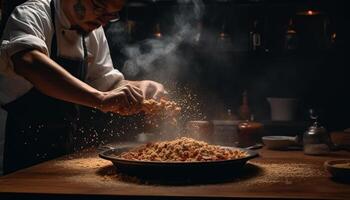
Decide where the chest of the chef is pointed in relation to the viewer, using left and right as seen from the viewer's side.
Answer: facing the viewer and to the right of the viewer

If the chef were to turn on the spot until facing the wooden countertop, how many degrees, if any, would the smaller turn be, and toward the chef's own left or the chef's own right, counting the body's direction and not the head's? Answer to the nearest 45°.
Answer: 0° — they already face it

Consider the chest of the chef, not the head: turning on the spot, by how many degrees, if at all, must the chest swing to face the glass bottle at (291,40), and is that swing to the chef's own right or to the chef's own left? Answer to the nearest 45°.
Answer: approximately 90° to the chef's own left

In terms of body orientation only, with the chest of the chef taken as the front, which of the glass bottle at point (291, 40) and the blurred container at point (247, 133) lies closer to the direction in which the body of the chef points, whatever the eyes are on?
the blurred container

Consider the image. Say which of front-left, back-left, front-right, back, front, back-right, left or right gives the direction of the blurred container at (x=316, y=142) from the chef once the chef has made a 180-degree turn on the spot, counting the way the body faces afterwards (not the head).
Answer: back-right

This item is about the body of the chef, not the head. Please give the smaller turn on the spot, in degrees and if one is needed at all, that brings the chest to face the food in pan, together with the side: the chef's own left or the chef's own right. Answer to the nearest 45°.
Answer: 0° — they already face it

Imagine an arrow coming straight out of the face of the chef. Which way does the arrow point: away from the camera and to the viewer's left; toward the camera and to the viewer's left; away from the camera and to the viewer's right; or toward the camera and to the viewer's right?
toward the camera and to the viewer's right

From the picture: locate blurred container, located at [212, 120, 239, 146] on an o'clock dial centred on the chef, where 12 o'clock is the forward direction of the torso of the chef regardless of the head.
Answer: The blurred container is roughly at 10 o'clock from the chef.
